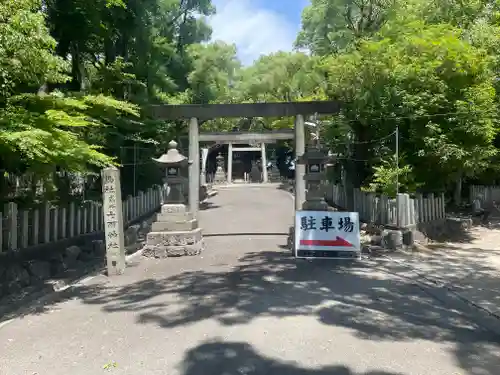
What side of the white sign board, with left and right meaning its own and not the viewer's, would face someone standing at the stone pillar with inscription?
right

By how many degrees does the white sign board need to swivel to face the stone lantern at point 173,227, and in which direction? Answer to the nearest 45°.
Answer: approximately 90° to its right

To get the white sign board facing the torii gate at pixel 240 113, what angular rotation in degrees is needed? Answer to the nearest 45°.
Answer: approximately 135° to its right

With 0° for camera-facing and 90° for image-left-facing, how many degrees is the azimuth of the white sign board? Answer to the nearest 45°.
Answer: approximately 0°
